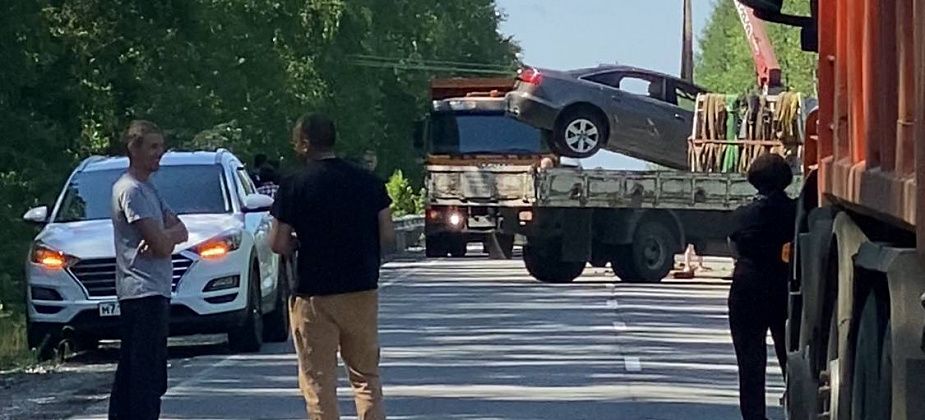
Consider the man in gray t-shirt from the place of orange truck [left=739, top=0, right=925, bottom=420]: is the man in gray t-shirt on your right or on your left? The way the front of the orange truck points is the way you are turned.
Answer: on your left

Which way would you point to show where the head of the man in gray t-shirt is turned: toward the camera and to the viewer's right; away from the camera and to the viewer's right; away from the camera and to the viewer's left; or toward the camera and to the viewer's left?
toward the camera and to the viewer's right

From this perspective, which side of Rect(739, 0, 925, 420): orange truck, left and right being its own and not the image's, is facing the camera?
back
